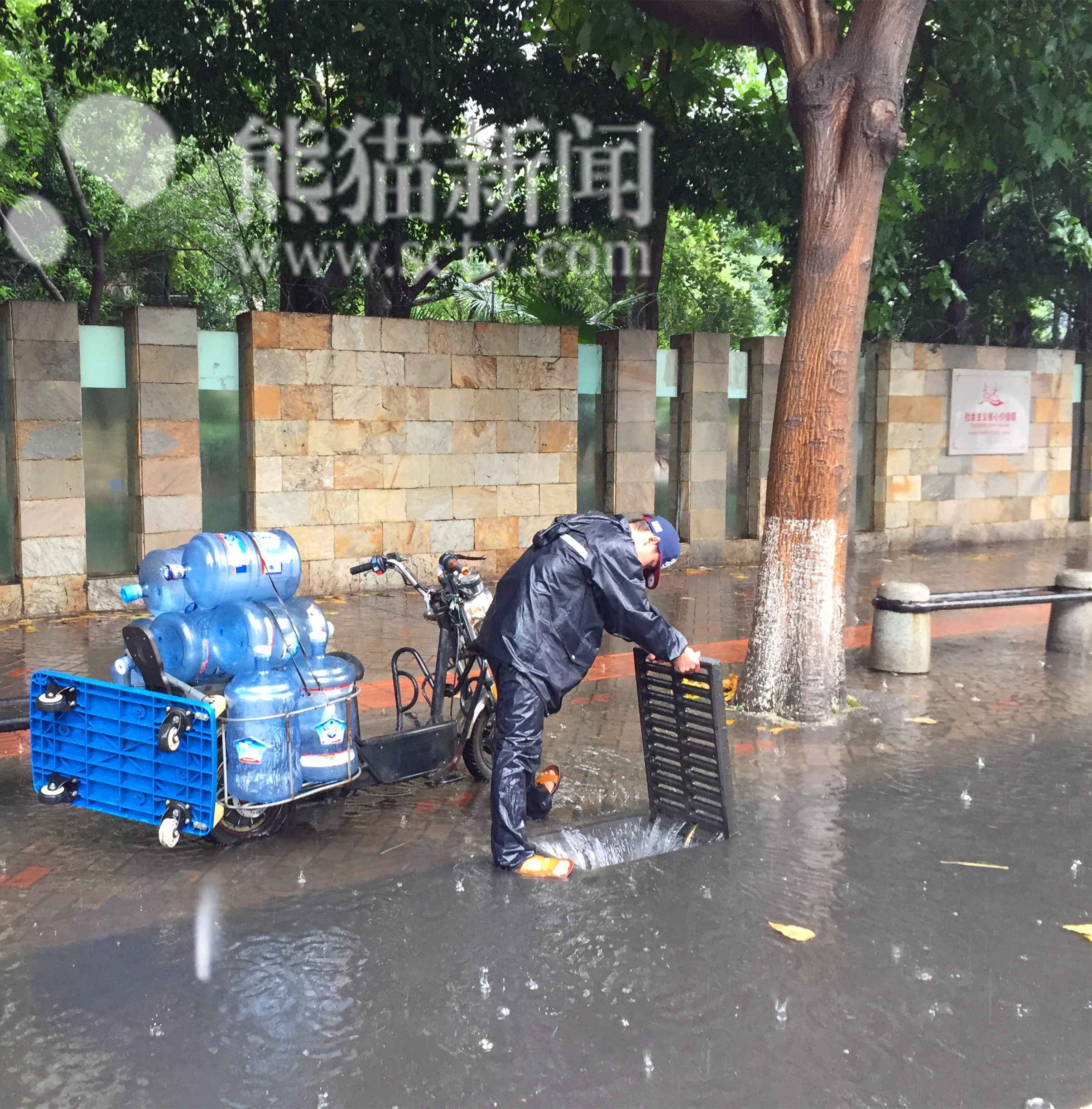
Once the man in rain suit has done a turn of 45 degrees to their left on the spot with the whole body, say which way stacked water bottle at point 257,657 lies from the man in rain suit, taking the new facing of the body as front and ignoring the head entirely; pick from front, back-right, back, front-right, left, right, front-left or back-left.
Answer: back-left

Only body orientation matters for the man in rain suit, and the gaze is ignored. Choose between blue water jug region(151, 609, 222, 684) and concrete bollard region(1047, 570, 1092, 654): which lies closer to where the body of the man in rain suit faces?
the concrete bollard

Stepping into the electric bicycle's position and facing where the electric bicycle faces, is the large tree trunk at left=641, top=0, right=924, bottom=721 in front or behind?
in front

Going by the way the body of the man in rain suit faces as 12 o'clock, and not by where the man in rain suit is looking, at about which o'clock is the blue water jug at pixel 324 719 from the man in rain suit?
The blue water jug is roughly at 6 o'clock from the man in rain suit.

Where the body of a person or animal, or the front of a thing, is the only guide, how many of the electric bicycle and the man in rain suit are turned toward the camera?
0

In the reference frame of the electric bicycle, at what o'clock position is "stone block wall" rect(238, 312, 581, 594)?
The stone block wall is roughly at 11 o'clock from the electric bicycle.

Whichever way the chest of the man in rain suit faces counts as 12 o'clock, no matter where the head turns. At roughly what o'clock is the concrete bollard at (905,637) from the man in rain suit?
The concrete bollard is roughly at 10 o'clock from the man in rain suit.

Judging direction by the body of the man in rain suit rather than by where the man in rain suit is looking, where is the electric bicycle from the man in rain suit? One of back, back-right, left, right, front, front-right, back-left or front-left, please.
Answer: back

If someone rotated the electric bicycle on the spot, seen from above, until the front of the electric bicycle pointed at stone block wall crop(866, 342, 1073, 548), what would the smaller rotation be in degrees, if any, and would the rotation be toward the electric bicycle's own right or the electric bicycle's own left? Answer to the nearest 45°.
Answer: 0° — it already faces it

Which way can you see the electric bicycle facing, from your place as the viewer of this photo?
facing away from the viewer and to the right of the viewer

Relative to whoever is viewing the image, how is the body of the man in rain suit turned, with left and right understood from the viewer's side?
facing to the right of the viewer

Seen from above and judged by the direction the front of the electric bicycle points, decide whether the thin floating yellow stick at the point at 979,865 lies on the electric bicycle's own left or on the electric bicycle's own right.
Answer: on the electric bicycle's own right

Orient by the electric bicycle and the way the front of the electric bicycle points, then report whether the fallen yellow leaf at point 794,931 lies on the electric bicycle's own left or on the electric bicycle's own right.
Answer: on the electric bicycle's own right

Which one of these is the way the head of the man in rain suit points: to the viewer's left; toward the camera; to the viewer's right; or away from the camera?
to the viewer's right
